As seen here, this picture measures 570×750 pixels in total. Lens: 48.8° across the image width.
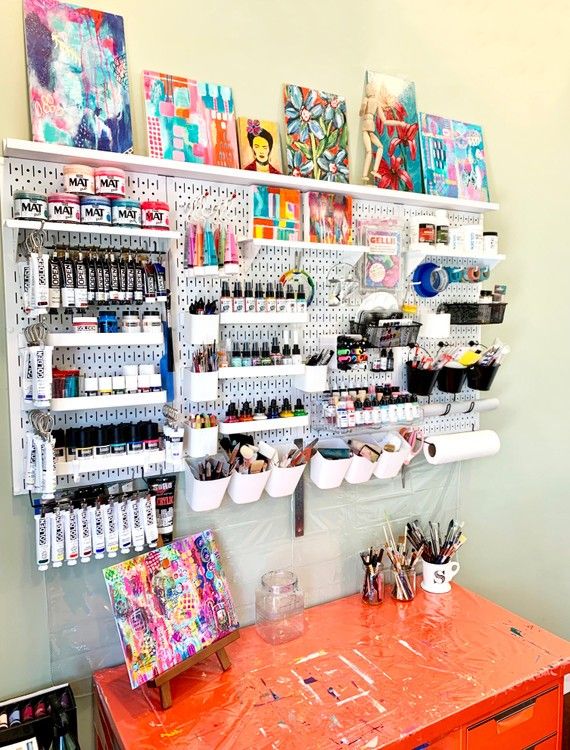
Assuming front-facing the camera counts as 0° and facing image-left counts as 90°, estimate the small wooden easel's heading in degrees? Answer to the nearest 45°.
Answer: approximately 315°

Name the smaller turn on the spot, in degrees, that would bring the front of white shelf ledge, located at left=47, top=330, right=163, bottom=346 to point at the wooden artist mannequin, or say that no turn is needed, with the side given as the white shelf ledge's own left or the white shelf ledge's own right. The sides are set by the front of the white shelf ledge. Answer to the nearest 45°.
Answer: approximately 90° to the white shelf ledge's own left

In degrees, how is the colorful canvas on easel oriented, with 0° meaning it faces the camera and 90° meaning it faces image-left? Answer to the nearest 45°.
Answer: approximately 315°

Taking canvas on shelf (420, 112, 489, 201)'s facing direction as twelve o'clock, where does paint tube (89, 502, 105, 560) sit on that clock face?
The paint tube is roughly at 3 o'clock from the canvas on shelf.

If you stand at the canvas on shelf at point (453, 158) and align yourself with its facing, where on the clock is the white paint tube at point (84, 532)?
The white paint tube is roughly at 3 o'clock from the canvas on shelf.

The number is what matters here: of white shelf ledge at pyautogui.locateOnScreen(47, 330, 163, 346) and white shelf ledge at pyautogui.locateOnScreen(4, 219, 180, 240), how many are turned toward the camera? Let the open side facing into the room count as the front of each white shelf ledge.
2
